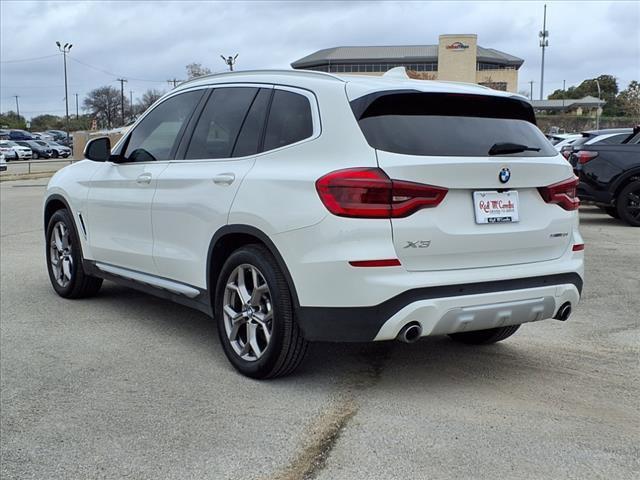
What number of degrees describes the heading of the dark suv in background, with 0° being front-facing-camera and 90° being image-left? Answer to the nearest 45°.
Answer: approximately 270°

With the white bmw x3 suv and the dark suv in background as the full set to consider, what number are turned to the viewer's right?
1

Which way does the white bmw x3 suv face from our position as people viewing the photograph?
facing away from the viewer and to the left of the viewer

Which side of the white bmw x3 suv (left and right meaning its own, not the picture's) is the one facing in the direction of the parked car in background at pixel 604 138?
right

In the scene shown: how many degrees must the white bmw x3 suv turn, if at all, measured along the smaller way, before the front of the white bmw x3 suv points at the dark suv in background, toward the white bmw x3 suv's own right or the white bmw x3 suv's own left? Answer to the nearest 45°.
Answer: approximately 90° to the white bmw x3 suv's own right
